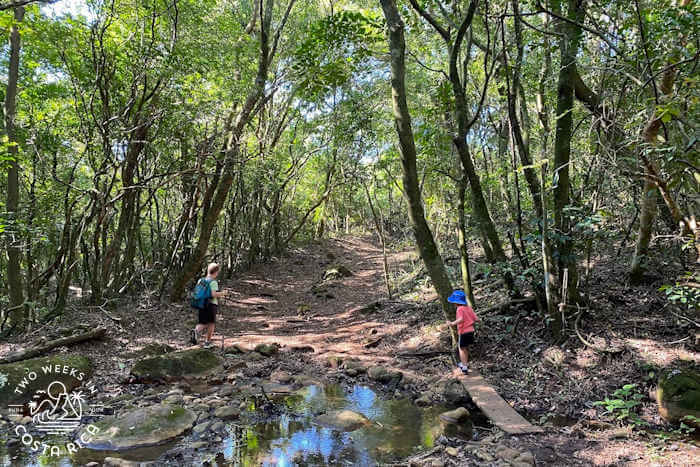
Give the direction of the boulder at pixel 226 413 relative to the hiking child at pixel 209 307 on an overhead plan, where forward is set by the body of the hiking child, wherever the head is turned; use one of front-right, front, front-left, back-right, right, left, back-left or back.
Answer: right

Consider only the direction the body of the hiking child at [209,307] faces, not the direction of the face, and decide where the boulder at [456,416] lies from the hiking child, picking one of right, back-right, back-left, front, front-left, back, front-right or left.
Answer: front-right

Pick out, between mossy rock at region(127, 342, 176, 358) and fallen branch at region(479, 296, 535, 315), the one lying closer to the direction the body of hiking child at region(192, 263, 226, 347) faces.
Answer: the fallen branch

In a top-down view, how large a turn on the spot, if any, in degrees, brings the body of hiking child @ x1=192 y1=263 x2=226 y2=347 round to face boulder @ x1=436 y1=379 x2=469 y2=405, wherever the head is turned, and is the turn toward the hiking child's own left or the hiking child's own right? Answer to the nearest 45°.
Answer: approximately 45° to the hiking child's own right

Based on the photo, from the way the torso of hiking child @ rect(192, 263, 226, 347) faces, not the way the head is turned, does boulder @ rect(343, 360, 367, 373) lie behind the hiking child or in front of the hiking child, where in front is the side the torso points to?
in front

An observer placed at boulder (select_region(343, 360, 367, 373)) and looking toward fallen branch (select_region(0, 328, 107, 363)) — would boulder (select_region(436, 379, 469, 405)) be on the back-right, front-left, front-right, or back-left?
back-left

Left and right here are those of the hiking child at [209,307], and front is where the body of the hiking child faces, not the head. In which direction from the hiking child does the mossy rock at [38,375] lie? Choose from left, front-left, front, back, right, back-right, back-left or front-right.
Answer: back-right

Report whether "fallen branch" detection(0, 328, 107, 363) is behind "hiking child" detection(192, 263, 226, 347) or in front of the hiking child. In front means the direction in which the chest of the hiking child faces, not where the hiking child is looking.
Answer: behind

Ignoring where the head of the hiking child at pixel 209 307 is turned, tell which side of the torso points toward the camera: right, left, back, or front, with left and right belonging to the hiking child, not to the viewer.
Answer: right

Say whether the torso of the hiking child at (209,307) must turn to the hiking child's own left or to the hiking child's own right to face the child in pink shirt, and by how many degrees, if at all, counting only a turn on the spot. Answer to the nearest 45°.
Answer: approximately 45° to the hiking child's own right

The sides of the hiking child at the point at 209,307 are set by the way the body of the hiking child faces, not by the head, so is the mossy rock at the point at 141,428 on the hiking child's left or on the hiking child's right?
on the hiking child's right

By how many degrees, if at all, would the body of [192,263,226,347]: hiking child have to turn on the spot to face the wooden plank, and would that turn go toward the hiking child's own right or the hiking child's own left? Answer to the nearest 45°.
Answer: approximately 45° to the hiking child's own right
